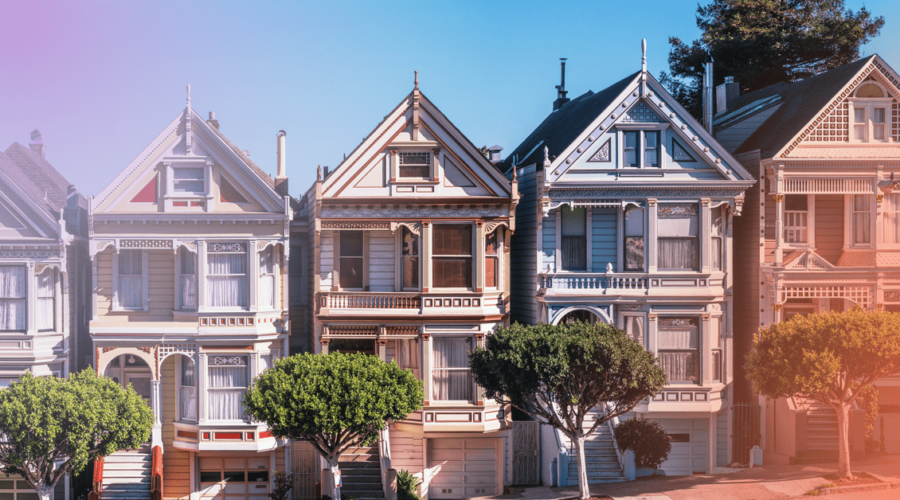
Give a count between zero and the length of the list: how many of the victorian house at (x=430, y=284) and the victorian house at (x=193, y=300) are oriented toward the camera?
2

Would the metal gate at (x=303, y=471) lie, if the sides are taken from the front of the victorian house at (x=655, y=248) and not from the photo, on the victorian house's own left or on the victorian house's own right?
on the victorian house's own right

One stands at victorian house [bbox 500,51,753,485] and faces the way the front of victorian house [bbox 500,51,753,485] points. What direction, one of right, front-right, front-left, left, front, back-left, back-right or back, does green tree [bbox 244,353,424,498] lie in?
front-right

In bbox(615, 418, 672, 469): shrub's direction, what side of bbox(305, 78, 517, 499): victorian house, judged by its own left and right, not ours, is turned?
left

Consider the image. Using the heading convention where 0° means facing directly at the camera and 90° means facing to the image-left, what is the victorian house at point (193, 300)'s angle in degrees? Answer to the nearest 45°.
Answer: approximately 0°

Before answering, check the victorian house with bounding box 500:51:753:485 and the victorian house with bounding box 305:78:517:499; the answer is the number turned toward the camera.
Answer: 2

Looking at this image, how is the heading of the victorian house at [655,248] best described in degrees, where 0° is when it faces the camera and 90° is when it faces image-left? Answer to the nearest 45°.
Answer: approximately 0°
